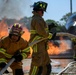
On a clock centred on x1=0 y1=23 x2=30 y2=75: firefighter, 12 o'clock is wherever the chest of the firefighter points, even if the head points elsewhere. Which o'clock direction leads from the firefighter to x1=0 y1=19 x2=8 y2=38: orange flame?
The orange flame is roughly at 6 o'clock from the firefighter.

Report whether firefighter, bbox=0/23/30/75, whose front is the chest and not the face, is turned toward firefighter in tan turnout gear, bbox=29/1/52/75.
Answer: no

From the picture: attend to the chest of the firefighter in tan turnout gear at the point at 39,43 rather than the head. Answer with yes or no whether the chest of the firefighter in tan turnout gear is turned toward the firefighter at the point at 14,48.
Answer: no

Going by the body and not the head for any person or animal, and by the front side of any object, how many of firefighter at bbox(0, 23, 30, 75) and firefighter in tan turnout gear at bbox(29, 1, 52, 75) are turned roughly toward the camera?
1

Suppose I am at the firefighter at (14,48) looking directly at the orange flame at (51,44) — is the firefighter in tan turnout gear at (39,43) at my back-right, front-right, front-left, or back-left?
front-right
